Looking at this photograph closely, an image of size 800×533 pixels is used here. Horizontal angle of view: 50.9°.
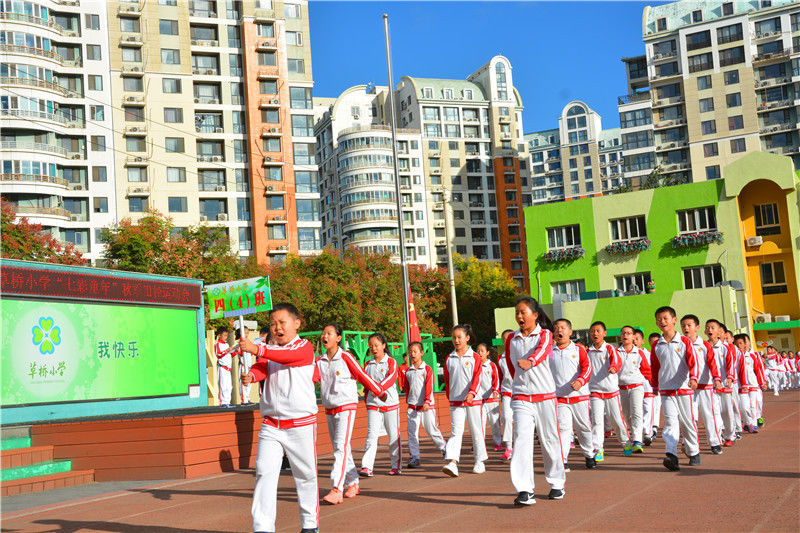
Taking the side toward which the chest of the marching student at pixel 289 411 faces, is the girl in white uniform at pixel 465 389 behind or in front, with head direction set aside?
behind

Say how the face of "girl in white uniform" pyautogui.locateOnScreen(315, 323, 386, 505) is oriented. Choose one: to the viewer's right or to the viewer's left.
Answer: to the viewer's left

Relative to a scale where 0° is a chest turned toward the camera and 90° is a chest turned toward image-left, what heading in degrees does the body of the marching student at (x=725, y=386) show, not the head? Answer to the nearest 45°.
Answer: approximately 45°

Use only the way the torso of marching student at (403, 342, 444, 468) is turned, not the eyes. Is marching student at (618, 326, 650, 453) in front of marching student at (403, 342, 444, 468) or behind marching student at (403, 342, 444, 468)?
behind

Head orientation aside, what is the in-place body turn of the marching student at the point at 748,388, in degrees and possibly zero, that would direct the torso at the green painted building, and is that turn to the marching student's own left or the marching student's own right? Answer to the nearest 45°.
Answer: approximately 135° to the marching student's own right

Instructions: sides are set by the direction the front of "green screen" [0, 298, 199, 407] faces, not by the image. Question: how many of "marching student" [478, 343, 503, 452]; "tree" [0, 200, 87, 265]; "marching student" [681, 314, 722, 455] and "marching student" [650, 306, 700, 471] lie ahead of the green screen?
3

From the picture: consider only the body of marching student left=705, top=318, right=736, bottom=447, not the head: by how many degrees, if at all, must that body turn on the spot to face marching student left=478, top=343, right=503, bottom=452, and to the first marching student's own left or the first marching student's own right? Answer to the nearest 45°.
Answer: approximately 45° to the first marching student's own right

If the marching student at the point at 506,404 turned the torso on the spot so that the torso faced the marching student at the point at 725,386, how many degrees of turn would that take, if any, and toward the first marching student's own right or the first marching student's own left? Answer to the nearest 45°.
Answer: approximately 135° to the first marching student's own left

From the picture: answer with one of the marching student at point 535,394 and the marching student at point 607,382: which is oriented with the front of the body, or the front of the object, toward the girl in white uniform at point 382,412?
the marching student at point 607,382

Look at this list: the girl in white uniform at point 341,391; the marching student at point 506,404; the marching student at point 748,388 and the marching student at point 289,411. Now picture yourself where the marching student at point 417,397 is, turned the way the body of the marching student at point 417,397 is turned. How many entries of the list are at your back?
2

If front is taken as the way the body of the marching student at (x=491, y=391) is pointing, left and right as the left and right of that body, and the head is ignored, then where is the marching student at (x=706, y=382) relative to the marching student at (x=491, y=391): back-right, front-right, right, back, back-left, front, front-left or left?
left
